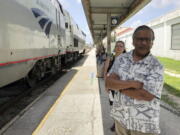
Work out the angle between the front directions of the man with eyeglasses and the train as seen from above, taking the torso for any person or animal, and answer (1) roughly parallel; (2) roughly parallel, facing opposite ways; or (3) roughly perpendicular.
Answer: roughly parallel

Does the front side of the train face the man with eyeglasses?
no

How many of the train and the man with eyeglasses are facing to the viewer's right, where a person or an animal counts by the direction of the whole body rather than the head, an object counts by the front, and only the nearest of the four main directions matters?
0

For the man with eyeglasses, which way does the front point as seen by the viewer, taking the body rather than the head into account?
toward the camera

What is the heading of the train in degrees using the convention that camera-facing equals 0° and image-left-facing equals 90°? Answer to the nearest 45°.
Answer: approximately 45°

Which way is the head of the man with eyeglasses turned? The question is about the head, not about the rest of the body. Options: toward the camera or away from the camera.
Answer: toward the camera
